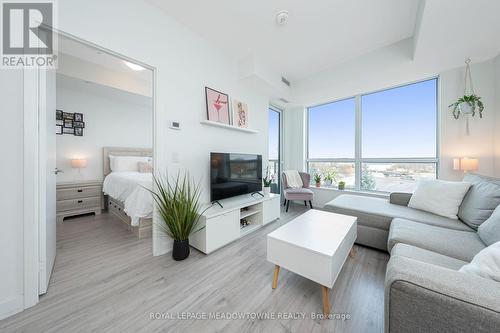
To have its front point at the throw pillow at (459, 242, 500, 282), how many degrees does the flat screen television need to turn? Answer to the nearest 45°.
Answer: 0° — it already faces it

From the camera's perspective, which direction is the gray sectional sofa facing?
to the viewer's left

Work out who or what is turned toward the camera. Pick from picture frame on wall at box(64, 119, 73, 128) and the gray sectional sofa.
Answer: the picture frame on wall

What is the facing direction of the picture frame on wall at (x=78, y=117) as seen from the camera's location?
facing the viewer

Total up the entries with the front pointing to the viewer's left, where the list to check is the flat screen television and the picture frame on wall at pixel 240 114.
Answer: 0

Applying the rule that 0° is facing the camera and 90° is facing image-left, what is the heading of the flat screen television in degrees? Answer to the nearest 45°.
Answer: approximately 315°

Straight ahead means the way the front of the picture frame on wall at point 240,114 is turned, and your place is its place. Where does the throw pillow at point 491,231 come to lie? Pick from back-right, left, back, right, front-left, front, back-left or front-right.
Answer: front

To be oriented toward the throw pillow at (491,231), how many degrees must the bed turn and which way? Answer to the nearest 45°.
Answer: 0° — it already faces it

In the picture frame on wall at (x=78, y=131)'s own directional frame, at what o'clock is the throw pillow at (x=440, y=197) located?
The throw pillow is roughly at 11 o'clock from the picture frame on wall.

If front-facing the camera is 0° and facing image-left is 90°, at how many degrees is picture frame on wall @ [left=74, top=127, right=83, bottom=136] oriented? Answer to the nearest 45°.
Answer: approximately 0°

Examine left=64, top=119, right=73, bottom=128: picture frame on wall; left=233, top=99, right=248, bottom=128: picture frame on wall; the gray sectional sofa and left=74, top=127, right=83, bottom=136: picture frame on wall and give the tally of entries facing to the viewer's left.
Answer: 1

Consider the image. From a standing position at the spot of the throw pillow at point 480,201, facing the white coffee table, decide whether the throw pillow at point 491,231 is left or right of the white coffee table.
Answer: left

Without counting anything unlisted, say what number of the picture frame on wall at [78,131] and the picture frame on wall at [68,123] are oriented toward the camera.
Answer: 2

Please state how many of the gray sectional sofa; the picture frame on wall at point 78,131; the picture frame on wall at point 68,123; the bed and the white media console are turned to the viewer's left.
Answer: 1

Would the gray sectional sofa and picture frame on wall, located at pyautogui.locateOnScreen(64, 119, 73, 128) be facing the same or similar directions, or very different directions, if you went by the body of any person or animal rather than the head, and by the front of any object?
very different directions

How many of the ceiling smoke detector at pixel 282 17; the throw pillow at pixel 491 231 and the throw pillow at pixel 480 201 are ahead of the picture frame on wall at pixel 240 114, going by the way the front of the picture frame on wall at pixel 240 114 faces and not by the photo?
3

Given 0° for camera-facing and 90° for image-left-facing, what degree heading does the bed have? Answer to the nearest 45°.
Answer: approximately 315°

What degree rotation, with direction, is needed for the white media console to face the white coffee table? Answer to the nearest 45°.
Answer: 0° — it already faces it
